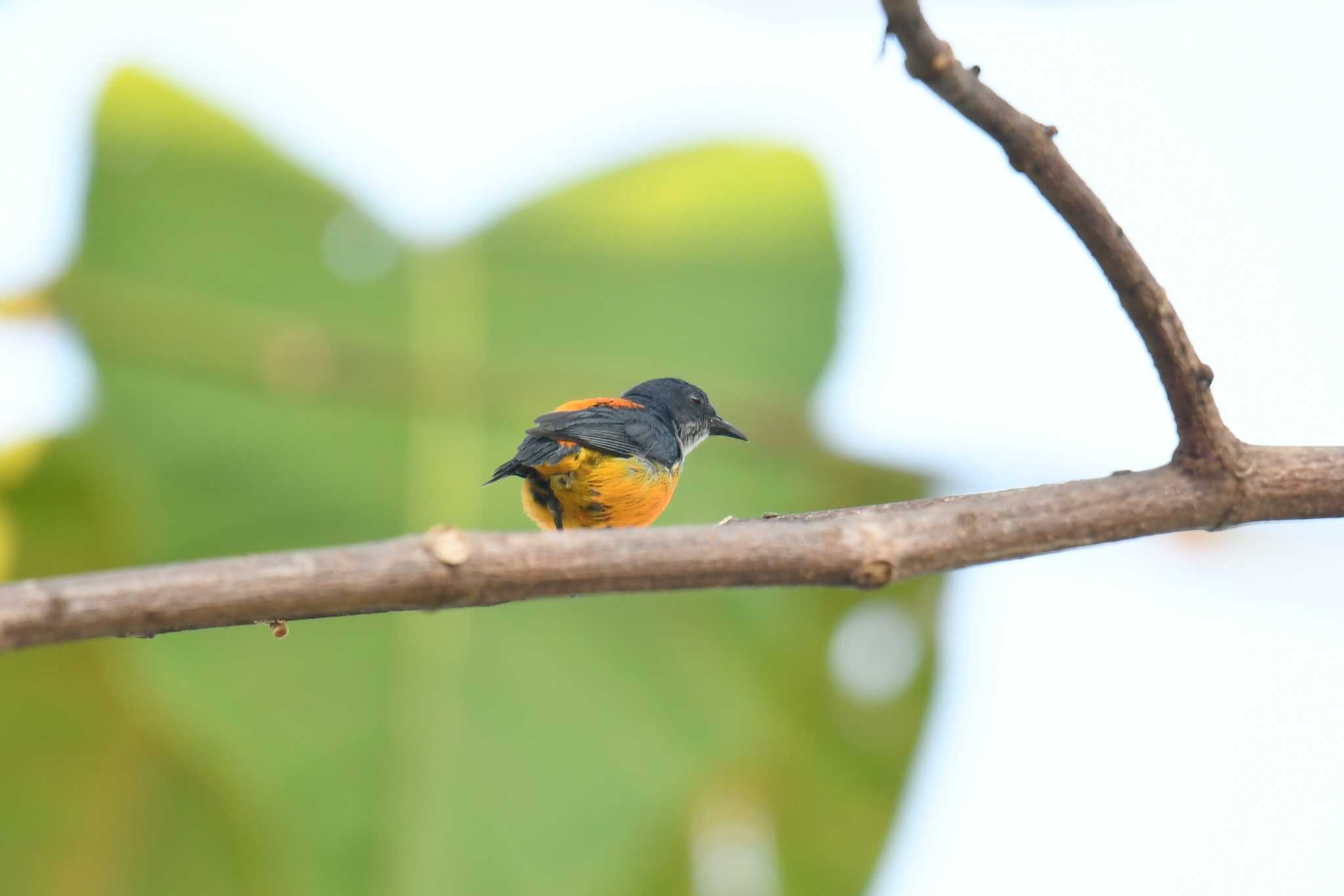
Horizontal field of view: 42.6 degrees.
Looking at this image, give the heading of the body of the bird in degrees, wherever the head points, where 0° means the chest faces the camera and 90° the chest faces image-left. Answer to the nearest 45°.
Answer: approximately 270°
